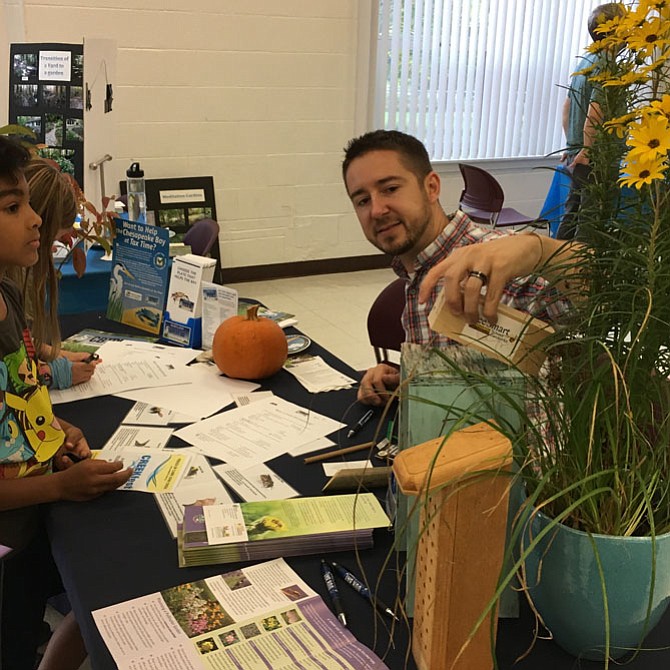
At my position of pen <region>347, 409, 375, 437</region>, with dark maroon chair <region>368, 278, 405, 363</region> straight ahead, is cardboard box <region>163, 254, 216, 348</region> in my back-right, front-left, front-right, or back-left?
front-left

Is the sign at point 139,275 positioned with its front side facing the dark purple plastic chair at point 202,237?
no

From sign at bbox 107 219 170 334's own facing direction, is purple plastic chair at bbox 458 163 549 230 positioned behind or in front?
behind

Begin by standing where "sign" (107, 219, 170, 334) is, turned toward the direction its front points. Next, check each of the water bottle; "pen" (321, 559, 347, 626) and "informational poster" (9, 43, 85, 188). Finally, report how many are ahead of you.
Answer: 1

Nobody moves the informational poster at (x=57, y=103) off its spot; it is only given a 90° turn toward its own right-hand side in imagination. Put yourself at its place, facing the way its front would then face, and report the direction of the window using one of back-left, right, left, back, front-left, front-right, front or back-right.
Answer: back-right

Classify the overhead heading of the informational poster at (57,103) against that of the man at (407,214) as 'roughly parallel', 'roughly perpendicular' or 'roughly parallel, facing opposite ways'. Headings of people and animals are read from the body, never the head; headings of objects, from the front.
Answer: roughly perpendicular

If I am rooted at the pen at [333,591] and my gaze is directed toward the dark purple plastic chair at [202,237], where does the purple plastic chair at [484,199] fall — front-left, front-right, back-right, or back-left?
front-right

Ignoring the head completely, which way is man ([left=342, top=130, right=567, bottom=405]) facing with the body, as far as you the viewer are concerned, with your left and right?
facing the viewer and to the left of the viewer

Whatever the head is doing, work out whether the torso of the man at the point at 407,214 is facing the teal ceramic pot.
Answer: no

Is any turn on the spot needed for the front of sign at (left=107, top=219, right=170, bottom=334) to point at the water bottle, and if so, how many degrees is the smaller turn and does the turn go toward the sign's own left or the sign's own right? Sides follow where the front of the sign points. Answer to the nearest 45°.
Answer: approximately 180°

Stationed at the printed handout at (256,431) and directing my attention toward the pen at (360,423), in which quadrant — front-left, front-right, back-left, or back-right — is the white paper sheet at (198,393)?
back-left

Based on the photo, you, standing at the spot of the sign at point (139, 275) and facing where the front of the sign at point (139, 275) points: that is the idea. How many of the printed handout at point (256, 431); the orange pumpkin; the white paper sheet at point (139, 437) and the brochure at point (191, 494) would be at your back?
0

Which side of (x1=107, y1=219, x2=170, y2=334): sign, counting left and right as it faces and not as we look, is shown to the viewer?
front

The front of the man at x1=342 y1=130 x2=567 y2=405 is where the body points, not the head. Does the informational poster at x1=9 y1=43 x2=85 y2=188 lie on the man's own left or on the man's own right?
on the man's own right

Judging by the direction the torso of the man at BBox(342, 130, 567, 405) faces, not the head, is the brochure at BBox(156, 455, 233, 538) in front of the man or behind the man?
in front

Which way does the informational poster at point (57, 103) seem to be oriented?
toward the camera
